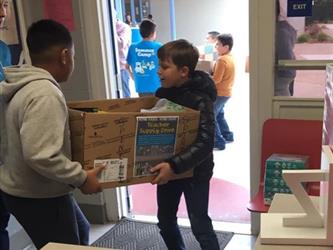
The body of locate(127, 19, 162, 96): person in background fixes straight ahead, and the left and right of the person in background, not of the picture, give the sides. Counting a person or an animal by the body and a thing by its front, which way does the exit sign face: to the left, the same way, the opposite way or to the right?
the opposite way

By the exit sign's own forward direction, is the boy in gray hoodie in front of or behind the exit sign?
in front

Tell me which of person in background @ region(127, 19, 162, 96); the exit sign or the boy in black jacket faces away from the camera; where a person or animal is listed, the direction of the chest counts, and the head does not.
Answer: the person in background

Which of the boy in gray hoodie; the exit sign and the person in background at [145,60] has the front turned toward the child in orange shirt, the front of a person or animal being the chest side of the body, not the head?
the boy in gray hoodie

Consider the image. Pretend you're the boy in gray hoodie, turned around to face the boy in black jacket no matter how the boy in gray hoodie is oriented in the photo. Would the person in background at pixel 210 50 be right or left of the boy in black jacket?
left

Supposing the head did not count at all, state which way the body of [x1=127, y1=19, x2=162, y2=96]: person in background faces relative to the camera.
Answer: away from the camera

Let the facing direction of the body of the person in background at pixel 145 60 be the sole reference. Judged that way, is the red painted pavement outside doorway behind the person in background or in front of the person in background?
behind

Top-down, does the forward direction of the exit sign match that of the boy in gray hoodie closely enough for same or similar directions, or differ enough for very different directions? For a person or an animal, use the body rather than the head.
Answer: very different directions

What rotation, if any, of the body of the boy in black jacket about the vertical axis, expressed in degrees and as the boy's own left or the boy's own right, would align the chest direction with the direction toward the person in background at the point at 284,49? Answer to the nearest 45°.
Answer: approximately 135° to the boy's own right

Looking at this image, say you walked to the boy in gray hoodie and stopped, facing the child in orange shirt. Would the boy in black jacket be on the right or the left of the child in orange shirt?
right

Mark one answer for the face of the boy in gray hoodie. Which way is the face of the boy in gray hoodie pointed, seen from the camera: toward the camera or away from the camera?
away from the camera

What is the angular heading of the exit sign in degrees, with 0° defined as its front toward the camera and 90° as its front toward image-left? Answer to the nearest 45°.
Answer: approximately 0°
